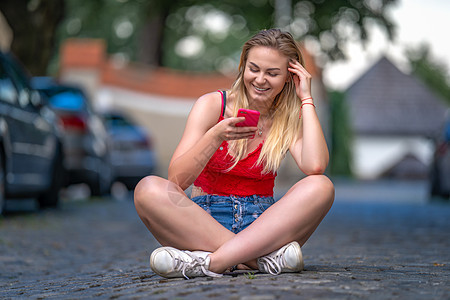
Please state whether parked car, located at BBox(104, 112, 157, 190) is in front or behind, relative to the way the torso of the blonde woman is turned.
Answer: behind

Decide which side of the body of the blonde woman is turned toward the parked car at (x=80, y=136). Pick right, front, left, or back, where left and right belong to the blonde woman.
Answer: back

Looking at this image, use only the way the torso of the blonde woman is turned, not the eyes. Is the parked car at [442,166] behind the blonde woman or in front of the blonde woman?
behind

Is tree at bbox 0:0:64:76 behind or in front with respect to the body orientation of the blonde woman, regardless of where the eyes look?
behind

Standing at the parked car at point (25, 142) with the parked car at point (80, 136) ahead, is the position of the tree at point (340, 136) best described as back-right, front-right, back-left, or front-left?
front-right

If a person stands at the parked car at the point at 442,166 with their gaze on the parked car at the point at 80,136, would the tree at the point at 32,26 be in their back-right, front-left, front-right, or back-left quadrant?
front-right

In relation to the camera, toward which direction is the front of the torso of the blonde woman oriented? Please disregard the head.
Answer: toward the camera

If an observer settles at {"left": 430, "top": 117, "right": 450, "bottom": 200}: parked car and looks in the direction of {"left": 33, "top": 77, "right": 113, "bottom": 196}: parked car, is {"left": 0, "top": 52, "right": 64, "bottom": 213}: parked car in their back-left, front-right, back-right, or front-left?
front-left

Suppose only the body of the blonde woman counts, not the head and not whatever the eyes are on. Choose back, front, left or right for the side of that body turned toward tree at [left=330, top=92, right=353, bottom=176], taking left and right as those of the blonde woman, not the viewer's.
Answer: back

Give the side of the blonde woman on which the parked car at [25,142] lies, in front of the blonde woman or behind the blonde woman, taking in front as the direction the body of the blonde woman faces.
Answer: behind
